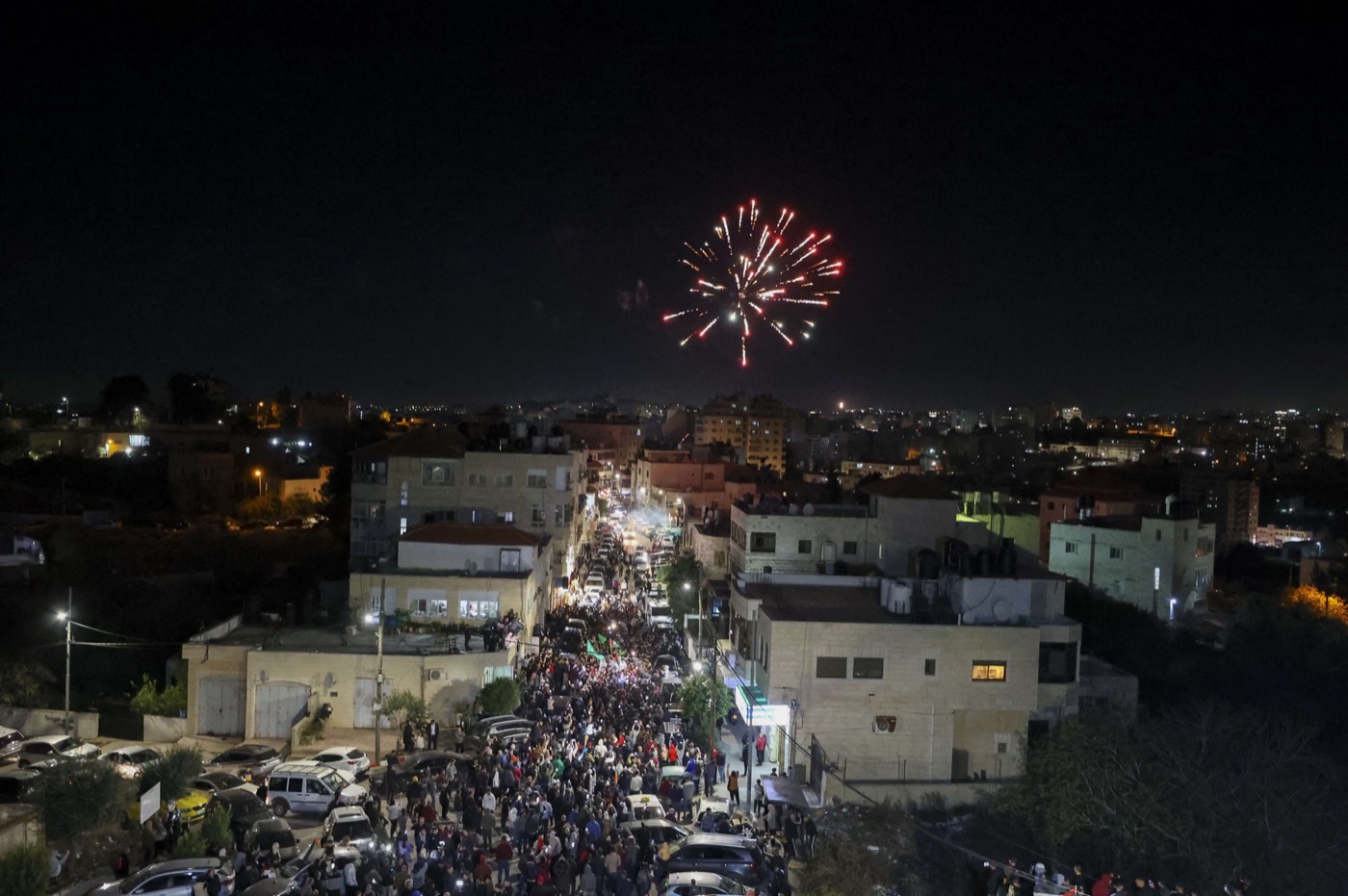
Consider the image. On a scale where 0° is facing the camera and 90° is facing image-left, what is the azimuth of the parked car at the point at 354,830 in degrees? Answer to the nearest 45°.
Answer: approximately 315°

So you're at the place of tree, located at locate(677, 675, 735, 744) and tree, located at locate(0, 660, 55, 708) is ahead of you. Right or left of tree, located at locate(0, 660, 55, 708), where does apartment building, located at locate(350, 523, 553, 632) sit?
right

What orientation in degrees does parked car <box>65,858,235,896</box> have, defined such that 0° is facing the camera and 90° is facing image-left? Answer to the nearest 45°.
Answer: approximately 90°

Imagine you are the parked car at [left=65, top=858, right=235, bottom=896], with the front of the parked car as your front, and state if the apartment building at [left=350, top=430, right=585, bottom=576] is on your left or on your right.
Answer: on your right

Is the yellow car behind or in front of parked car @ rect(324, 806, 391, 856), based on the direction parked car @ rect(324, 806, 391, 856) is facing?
behind

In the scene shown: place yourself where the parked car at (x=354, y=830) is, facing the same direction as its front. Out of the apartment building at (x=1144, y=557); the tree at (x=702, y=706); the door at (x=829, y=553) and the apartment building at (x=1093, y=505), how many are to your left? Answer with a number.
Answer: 4

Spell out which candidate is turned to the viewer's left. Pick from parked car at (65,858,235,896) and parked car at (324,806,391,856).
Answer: parked car at (65,858,235,896)

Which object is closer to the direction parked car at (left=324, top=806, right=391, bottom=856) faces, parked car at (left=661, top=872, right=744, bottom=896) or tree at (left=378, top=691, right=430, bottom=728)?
the parked car
